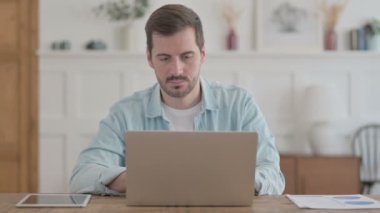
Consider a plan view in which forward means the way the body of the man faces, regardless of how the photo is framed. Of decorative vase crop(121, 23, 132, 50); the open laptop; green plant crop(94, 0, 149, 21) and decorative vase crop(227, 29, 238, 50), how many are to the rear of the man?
3

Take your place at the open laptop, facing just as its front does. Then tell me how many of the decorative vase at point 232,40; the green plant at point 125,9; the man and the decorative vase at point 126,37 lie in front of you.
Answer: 4

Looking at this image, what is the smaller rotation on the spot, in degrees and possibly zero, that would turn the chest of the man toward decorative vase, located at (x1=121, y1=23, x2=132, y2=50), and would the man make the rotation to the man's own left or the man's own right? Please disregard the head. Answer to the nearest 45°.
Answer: approximately 180°

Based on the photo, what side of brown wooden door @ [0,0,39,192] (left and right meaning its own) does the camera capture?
front

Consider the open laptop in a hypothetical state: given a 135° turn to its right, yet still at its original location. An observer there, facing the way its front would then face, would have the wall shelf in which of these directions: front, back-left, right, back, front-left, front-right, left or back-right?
back-left

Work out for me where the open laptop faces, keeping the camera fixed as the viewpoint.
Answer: facing away from the viewer

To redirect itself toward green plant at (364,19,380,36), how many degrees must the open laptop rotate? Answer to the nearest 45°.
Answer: approximately 45° to its right

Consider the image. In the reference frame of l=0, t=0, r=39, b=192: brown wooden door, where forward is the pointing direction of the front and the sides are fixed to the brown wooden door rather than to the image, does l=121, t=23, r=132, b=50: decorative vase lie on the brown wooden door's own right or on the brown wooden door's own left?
on the brown wooden door's own left

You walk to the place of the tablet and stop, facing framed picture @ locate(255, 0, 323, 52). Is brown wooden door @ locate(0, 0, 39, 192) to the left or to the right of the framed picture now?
left

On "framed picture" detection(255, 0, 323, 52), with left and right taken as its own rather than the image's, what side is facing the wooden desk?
front
